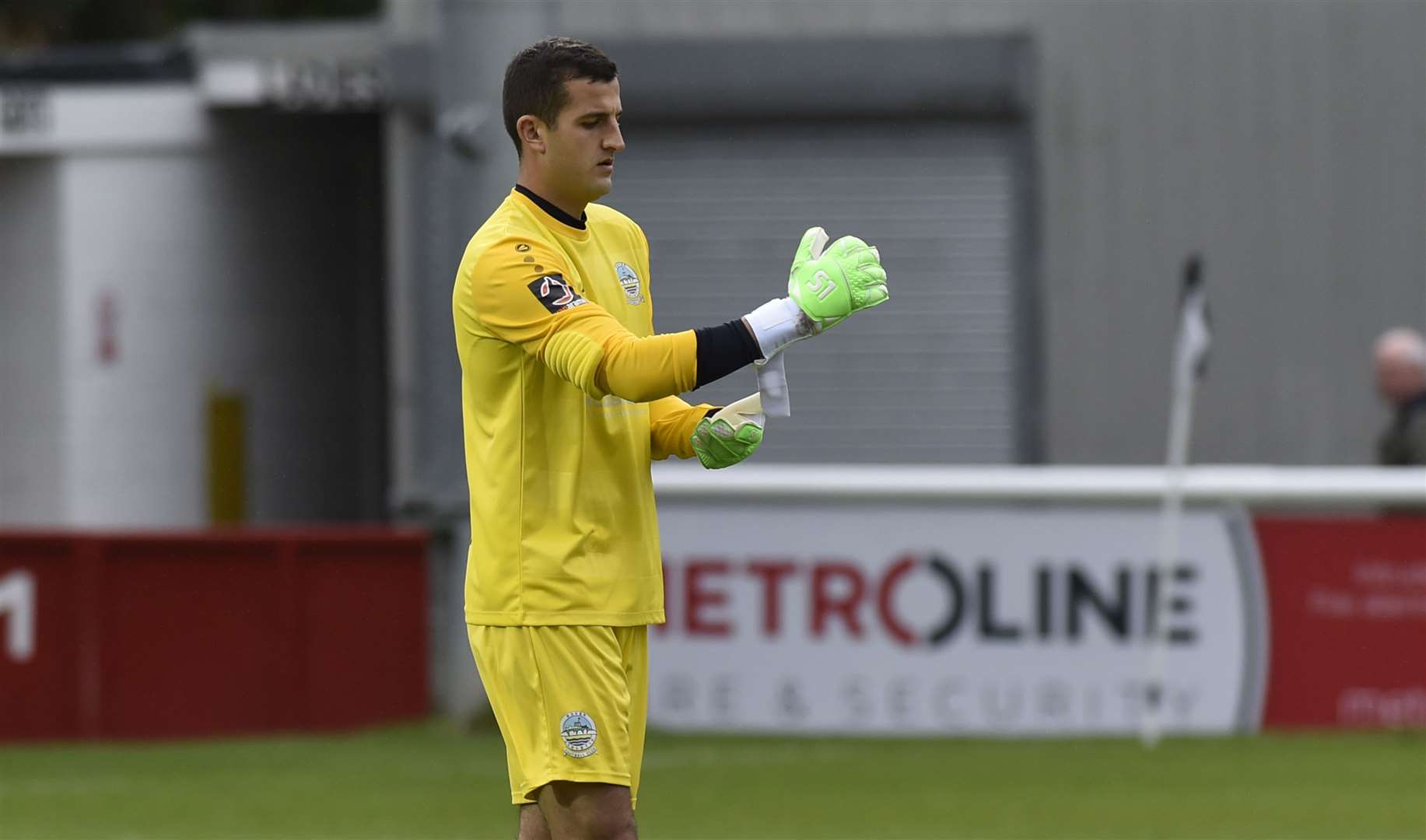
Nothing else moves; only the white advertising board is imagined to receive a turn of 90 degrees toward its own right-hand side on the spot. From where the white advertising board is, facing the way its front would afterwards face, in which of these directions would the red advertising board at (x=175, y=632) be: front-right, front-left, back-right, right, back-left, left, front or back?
front

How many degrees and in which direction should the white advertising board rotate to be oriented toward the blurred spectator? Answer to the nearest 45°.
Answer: approximately 90° to its left

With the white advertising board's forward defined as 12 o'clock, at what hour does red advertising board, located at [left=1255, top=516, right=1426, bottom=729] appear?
The red advertising board is roughly at 9 o'clock from the white advertising board.

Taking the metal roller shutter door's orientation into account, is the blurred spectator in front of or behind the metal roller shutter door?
in front

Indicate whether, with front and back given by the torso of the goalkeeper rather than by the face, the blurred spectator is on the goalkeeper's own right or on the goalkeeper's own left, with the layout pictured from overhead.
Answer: on the goalkeeper's own left

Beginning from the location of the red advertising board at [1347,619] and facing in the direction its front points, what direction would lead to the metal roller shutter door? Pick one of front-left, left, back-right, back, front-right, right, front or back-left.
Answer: back-right

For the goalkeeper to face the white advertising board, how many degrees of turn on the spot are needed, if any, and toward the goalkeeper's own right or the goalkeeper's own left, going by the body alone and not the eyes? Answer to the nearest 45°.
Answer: approximately 135° to the goalkeeper's own left

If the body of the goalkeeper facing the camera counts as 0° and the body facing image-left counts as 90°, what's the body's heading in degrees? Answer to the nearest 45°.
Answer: approximately 315°

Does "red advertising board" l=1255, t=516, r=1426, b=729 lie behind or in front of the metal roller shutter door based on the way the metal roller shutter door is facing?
in front

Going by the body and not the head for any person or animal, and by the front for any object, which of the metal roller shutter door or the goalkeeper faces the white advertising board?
the metal roller shutter door

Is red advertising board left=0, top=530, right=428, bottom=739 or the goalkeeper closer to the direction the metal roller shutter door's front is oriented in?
the goalkeeper

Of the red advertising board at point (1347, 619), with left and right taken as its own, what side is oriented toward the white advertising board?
right

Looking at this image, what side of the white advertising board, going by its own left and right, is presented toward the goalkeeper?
front
